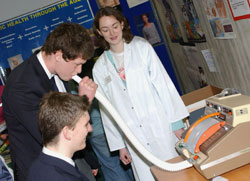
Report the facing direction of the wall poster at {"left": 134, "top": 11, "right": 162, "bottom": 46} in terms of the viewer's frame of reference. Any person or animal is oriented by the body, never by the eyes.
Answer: facing the viewer

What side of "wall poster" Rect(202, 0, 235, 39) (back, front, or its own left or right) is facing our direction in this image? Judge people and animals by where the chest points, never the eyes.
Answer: front

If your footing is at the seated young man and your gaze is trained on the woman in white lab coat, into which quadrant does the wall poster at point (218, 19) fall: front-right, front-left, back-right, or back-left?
front-right

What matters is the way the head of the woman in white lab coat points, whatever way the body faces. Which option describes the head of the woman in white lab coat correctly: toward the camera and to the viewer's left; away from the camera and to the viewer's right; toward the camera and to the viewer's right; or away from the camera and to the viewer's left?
toward the camera and to the viewer's left

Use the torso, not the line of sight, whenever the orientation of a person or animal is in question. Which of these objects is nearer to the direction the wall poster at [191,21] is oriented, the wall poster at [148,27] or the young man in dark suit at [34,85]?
the young man in dark suit

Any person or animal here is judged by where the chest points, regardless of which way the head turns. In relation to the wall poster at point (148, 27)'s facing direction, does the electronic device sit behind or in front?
in front

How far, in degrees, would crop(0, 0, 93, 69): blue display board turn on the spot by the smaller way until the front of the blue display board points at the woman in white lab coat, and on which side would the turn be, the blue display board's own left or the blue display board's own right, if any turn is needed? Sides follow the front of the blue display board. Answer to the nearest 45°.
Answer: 0° — it already faces them

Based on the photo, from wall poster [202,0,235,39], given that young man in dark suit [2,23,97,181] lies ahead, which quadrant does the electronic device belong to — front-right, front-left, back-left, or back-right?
front-left

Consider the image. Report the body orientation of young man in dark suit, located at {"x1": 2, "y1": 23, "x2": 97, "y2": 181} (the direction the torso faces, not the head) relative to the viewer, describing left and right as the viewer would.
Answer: facing to the right of the viewer

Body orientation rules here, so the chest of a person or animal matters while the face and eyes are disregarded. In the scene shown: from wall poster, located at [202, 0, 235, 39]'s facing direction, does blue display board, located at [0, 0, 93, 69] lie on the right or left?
on its right

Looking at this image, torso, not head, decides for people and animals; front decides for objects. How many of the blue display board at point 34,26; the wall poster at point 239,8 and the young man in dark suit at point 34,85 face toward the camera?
2
